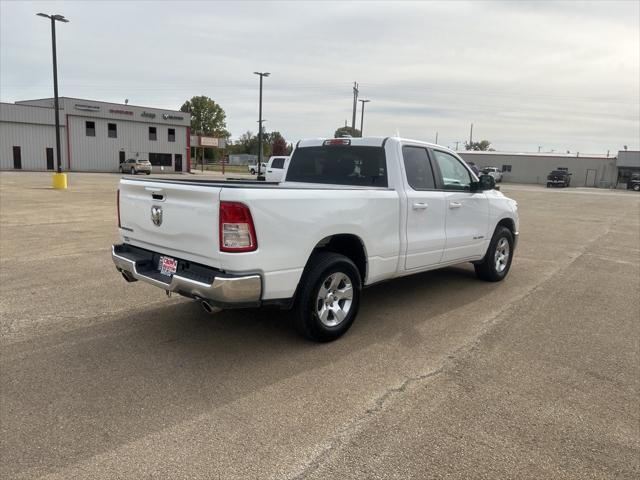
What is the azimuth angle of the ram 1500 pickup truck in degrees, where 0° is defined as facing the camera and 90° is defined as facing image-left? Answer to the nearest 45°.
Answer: approximately 225°

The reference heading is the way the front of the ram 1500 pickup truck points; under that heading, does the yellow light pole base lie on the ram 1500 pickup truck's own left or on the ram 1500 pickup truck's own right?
on the ram 1500 pickup truck's own left

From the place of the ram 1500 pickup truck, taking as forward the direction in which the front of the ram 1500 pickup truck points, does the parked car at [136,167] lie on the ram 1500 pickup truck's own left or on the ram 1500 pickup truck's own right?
on the ram 1500 pickup truck's own left

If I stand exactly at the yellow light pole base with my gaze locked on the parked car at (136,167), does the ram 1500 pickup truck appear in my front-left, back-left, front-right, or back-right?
back-right

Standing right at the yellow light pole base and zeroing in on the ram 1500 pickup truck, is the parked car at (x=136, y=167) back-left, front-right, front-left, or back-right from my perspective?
back-left
